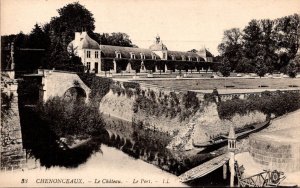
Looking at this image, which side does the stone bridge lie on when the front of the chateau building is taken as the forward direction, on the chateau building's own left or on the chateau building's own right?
on the chateau building's own right

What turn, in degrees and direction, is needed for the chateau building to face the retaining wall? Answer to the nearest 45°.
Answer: approximately 45° to its right

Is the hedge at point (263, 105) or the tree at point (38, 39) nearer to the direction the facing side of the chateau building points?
the hedge

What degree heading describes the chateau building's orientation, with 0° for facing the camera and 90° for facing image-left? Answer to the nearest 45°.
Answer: approximately 315°

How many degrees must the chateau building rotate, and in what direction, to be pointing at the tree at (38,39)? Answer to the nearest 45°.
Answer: approximately 90° to its right

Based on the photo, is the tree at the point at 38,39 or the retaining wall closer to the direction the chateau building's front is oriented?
the retaining wall

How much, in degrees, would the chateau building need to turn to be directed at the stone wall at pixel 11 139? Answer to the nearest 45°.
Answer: approximately 45° to its right
